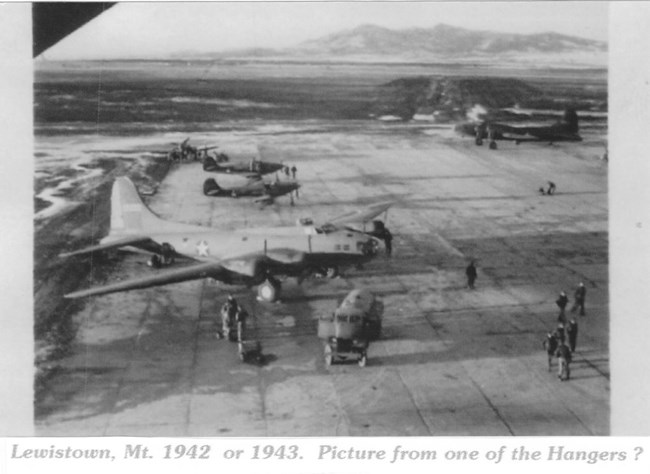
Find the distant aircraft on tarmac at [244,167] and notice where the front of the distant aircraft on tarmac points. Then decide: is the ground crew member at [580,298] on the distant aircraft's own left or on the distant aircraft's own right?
on the distant aircraft's own right

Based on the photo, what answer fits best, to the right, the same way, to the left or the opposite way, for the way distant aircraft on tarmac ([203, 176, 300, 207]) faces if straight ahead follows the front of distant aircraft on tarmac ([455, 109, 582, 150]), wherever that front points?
the opposite way

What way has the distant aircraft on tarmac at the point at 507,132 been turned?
to the viewer's left

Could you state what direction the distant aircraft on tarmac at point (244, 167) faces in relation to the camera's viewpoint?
facing to the right of the viewer

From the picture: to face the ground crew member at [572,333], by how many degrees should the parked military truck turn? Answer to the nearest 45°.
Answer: approximately 90° to its left

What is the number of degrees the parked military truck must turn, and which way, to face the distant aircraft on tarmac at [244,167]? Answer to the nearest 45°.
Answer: approximately 180°

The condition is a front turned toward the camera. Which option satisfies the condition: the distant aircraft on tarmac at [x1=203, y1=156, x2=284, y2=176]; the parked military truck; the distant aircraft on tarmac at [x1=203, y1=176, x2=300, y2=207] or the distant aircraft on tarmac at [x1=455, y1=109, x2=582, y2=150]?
the parked military truck

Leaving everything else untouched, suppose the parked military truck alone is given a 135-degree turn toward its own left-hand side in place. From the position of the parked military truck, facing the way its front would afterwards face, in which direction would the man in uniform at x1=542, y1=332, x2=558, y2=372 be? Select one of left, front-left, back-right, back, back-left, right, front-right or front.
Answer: front-right

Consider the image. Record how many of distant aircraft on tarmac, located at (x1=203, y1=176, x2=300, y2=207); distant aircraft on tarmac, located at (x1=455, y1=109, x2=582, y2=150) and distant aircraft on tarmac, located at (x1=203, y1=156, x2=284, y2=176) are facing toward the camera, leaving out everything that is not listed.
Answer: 0

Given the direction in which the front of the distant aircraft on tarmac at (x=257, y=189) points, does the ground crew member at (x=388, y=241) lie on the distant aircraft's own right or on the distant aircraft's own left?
on the distant aircraft's own right

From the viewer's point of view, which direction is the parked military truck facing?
toward the camera

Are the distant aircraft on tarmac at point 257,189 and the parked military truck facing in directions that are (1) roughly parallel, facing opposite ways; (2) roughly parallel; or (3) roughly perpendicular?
roughly perpendicular

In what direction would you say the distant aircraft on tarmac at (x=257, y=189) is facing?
to the viewer's right
